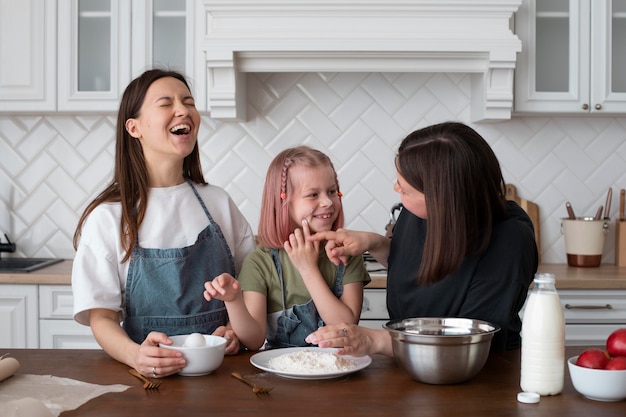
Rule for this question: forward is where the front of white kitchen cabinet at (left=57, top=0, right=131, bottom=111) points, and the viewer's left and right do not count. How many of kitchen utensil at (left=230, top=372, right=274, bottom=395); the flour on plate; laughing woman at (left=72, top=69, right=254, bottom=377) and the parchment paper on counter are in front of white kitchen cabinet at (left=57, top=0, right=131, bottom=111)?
4

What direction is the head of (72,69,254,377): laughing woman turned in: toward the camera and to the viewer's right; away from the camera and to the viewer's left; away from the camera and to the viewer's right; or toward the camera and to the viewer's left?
toward the camera and to the viewer's right

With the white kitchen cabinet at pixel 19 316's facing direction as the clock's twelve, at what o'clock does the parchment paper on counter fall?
The parchment paper on counter is roughly at 12 o'clock from the white kitchen cabinet.

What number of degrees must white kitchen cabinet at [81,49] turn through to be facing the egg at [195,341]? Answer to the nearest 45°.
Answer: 0° — it already faces it

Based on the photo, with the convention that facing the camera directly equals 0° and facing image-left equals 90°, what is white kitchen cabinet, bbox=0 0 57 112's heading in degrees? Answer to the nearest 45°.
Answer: approximately 0°

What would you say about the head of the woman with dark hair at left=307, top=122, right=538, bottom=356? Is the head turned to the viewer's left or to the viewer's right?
to the viewer's left

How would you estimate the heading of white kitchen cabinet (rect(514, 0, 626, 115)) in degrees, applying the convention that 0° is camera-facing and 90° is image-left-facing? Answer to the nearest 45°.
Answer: approximately 0°
